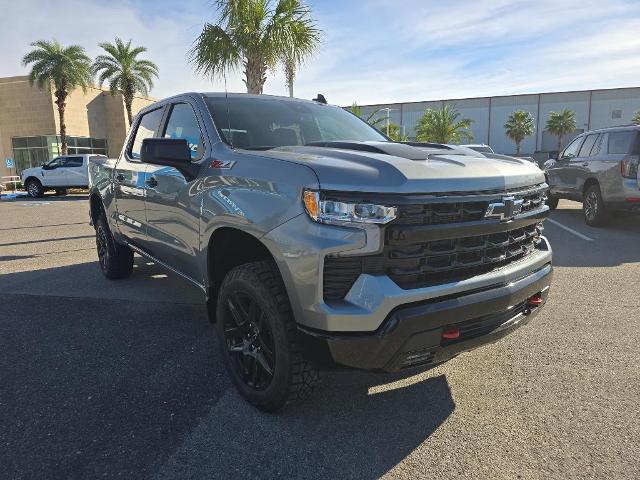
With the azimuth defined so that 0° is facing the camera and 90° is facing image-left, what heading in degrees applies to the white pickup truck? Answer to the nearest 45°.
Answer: approximately 90°

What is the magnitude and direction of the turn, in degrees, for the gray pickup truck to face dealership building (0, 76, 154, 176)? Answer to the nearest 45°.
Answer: approximately 180°

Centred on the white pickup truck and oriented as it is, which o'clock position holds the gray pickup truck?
The gray pickup truck is roughly at 9 o'clock from the white pickup truck.

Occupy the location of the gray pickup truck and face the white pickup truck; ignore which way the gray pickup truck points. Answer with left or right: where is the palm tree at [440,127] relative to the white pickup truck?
right

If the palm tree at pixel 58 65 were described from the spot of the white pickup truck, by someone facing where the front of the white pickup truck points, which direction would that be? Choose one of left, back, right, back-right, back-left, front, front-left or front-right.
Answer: right

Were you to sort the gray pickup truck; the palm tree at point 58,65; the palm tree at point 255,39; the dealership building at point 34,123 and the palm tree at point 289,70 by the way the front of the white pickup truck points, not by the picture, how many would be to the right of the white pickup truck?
2

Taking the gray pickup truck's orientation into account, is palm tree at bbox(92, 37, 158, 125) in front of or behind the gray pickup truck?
behind

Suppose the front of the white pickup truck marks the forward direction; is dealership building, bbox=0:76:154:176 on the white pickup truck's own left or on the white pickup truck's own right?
on the white pickup truck's own right

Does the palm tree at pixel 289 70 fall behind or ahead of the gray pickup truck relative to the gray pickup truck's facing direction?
behind

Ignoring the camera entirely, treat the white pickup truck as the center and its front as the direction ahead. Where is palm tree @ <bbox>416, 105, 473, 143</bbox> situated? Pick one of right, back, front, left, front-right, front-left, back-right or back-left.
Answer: back

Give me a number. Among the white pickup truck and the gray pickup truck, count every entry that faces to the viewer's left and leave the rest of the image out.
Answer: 1

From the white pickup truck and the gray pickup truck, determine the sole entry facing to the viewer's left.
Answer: the white pickup truck
